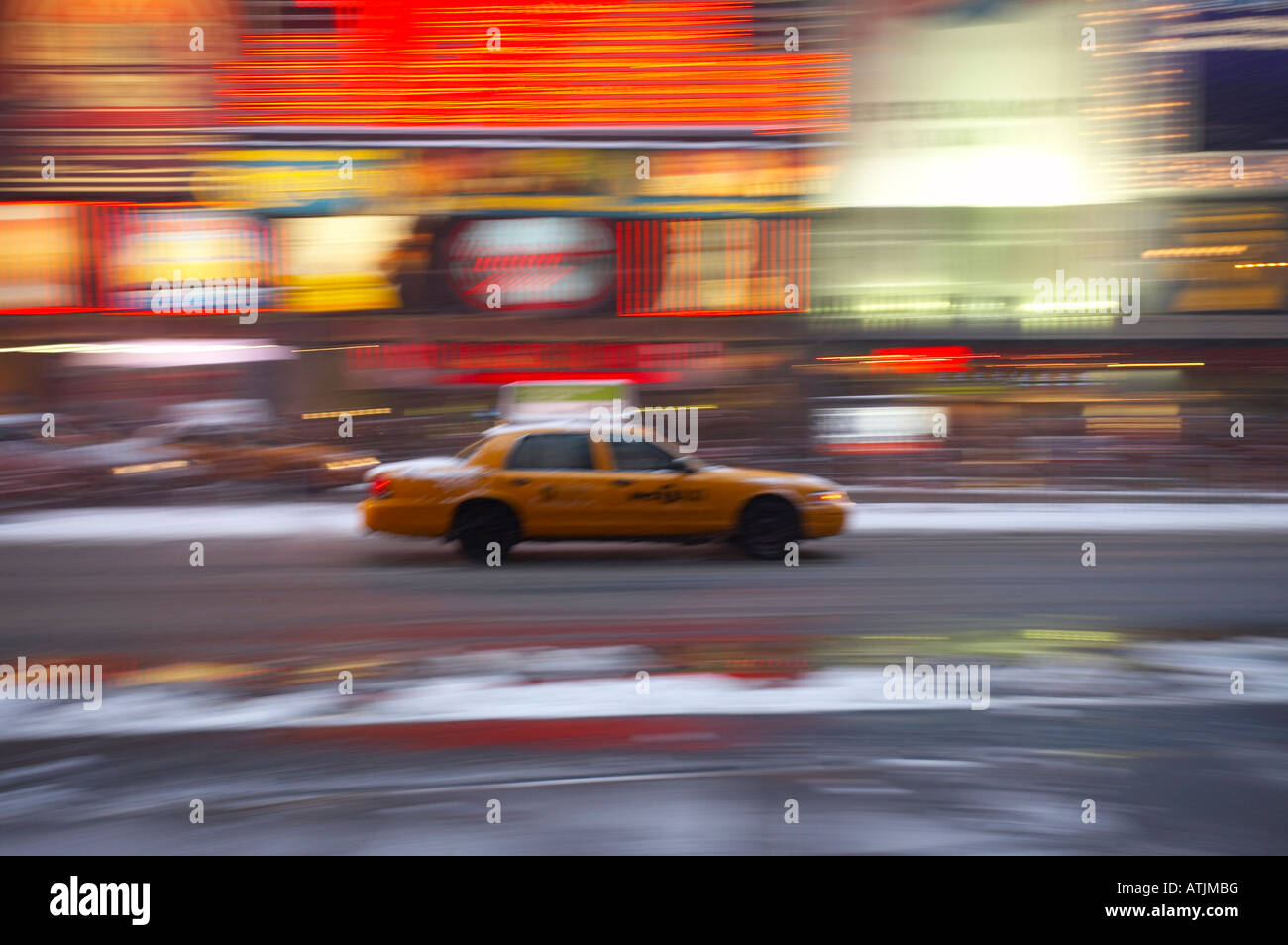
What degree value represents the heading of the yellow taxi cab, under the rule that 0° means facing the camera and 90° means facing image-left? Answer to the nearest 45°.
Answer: approximately 270°
